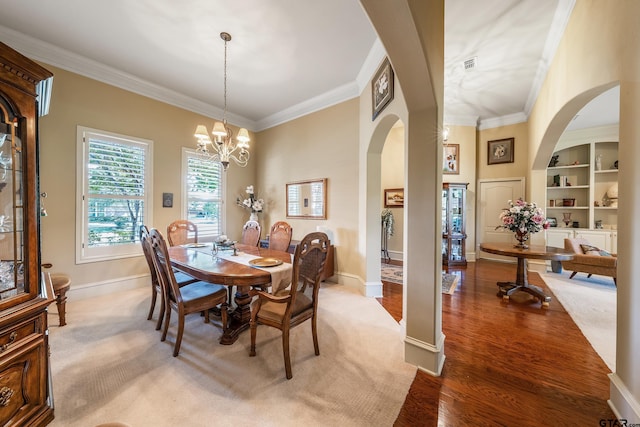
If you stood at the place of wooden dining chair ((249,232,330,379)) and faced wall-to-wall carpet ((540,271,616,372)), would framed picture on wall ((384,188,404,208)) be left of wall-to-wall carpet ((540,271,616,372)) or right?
left

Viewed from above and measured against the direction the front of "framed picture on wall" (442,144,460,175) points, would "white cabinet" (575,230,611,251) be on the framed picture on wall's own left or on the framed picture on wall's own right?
on the framed picture on wall's own left

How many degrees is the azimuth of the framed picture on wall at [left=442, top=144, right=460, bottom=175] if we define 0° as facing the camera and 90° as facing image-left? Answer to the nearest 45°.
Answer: approximately 0°

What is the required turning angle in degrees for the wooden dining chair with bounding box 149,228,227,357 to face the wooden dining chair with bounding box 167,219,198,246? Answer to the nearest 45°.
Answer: approximately 45° to its left

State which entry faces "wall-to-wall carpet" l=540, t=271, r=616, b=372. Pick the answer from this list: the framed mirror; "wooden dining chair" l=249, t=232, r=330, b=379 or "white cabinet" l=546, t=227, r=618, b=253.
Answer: the white cabinet

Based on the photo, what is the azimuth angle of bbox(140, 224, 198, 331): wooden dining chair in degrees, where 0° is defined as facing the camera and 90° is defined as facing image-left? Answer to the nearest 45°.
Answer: approximately 225°

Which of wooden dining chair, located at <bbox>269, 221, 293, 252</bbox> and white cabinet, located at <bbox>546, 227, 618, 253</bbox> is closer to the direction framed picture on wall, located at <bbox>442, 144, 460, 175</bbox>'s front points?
the wooden dining chair

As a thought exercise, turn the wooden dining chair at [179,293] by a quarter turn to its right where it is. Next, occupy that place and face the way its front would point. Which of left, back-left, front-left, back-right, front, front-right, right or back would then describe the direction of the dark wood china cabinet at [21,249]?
right

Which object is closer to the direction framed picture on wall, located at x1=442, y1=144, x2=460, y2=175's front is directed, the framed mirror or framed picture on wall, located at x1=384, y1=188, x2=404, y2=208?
the framed mirror

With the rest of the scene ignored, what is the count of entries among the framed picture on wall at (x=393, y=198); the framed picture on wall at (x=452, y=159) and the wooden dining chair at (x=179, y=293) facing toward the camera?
2
